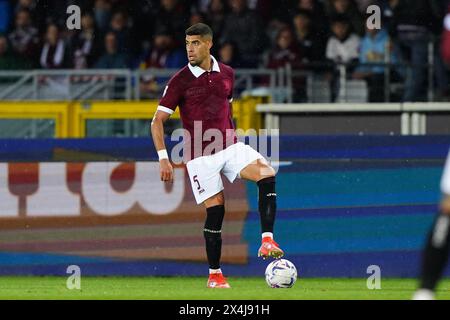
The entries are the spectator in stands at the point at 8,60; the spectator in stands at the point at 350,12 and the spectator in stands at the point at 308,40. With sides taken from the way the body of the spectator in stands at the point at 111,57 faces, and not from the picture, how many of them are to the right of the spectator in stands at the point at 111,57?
1

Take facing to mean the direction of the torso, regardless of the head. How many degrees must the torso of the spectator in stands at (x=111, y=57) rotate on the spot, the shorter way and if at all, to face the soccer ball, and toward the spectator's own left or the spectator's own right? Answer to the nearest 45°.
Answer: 0° — they already face it

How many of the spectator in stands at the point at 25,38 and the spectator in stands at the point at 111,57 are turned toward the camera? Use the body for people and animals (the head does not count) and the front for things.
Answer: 2

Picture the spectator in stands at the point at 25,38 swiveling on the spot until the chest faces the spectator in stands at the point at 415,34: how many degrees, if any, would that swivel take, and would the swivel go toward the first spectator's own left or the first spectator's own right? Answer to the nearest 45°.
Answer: approximately 45° to the first spectator's own left

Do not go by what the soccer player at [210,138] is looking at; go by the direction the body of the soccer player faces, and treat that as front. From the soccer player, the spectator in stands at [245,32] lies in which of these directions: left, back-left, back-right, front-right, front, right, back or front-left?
back-left

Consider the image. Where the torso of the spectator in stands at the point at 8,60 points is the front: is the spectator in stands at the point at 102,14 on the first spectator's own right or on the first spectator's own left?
on the first spectator's own left
